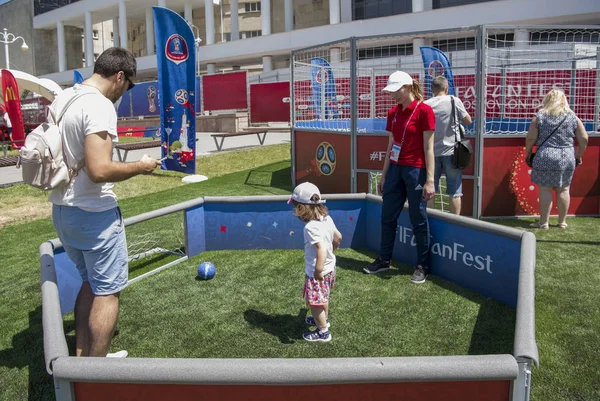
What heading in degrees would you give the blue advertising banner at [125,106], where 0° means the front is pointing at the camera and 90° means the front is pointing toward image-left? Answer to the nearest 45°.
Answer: approximately 0°

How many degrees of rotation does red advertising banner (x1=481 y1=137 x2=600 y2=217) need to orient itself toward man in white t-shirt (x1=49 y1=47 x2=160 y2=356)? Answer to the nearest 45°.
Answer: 0° — it already faces them

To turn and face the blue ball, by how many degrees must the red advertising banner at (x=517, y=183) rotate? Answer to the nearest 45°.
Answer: approximately 45° to its right

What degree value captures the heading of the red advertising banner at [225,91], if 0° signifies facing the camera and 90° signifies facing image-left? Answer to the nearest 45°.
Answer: approximately 0°

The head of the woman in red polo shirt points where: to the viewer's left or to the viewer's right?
to the viewer's left
